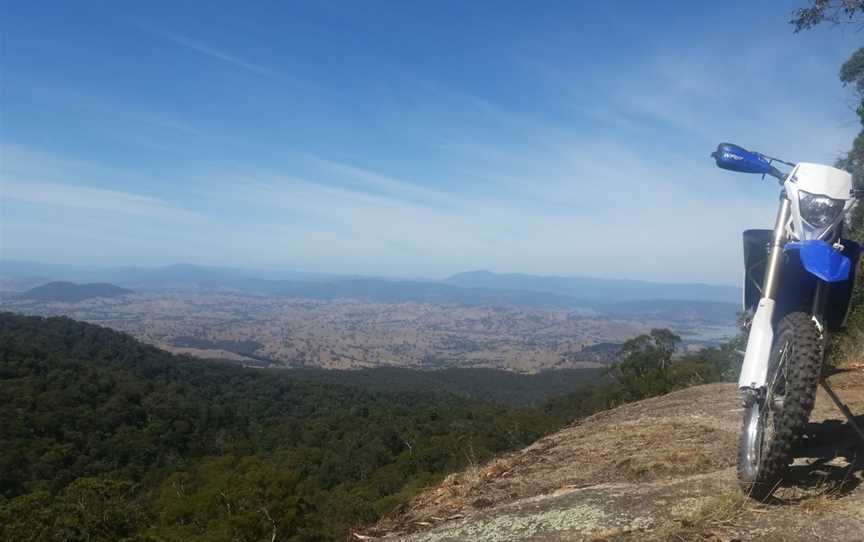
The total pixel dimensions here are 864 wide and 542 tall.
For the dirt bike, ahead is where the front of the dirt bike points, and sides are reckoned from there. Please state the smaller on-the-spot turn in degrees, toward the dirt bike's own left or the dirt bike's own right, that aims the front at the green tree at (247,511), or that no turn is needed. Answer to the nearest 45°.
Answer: approximately 135° to the dirt bike's own right

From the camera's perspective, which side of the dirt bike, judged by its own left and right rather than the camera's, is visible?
front
